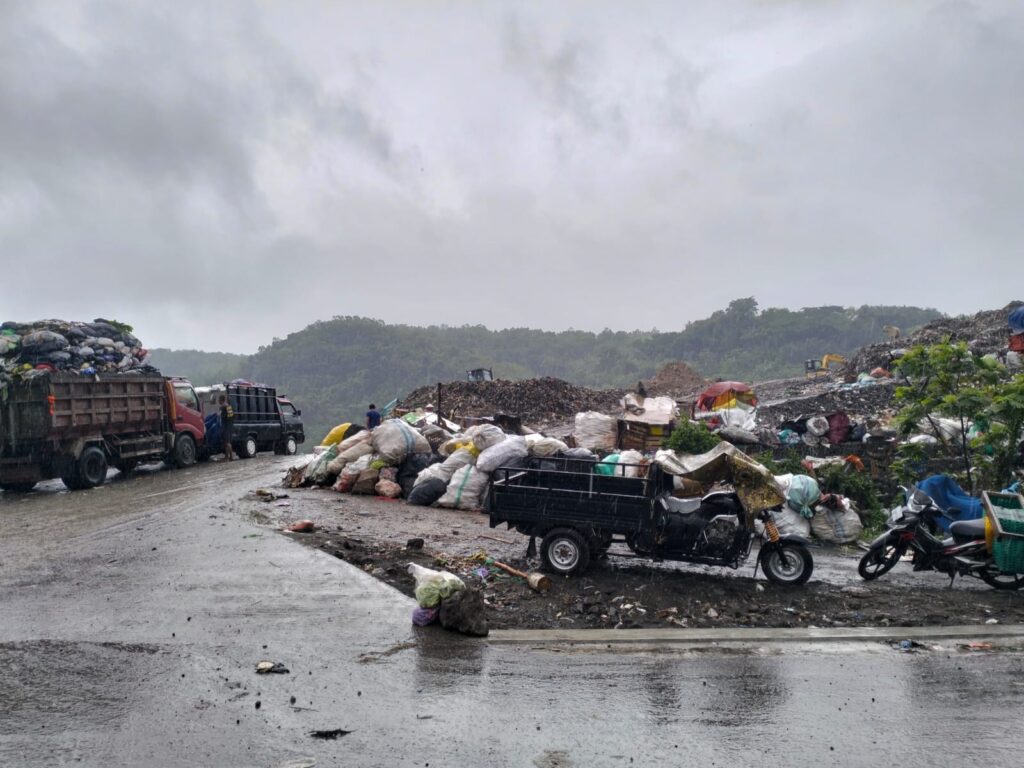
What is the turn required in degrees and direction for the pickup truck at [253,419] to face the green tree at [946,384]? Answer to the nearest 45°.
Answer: approximately 90° to its right

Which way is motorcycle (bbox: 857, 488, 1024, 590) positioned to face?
to the viewer's left

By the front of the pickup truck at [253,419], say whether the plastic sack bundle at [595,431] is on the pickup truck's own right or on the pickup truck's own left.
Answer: on the pickup truck's own right

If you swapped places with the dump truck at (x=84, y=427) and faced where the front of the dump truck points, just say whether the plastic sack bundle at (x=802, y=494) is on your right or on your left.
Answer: on your right

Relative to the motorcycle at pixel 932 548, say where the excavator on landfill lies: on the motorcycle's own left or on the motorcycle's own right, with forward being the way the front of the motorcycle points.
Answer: on the motorcycle's own right

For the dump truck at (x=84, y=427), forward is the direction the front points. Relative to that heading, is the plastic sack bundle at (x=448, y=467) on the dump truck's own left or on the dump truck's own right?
on the dump truck's own right

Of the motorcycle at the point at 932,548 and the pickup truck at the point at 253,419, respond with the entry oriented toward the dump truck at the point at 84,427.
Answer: the motorcycle

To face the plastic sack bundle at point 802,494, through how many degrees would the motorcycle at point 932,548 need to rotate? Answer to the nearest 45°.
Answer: approximately 45° to its right
